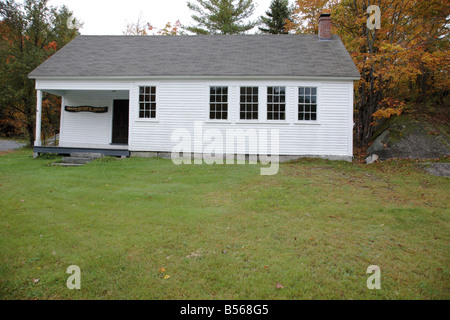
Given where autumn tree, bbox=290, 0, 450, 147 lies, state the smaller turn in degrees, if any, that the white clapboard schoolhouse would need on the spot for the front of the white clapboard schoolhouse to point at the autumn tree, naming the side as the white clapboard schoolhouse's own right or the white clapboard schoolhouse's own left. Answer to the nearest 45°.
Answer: approximately 90° to the white clapboard schoolhouse's own left

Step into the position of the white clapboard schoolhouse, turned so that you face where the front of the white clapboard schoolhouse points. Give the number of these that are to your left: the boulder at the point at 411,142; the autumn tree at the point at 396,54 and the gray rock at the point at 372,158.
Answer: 3

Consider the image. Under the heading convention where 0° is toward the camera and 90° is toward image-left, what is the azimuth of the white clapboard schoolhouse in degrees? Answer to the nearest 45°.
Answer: approximately 0°

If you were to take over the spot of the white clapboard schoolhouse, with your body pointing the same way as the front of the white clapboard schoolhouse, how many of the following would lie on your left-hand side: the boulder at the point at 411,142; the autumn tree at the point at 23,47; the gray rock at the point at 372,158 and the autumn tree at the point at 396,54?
3

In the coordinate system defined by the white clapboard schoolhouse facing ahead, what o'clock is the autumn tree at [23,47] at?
The autumn tree is roughly at 4 o'clock from the white clapboard schoolhouse.

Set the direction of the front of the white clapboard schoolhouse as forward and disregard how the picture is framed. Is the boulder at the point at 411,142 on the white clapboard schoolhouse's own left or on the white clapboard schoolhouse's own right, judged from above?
on the white clapboard schoolhouse's own left

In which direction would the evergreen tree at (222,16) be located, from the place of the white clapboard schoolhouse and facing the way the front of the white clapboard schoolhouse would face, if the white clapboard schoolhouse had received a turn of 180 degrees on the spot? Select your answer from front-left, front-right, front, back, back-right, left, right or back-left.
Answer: front

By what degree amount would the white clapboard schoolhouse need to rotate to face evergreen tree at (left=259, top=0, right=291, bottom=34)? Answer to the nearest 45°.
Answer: approximately 135° to its left

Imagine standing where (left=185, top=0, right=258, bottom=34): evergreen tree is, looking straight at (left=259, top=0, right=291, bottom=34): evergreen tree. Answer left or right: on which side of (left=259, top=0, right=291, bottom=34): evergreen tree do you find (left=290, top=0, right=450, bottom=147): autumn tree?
right

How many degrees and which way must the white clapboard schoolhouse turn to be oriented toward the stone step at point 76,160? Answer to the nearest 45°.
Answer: approximately 90° to its right

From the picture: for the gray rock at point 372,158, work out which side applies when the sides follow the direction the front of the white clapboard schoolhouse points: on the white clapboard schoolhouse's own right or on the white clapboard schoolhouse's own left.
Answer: on the white clapboard schoolhouse's own left

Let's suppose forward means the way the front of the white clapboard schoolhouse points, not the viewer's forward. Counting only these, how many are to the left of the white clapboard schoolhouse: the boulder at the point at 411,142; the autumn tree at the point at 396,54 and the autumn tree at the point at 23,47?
2

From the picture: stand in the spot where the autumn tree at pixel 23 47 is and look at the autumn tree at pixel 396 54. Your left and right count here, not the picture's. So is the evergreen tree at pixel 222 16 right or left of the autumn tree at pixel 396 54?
left
